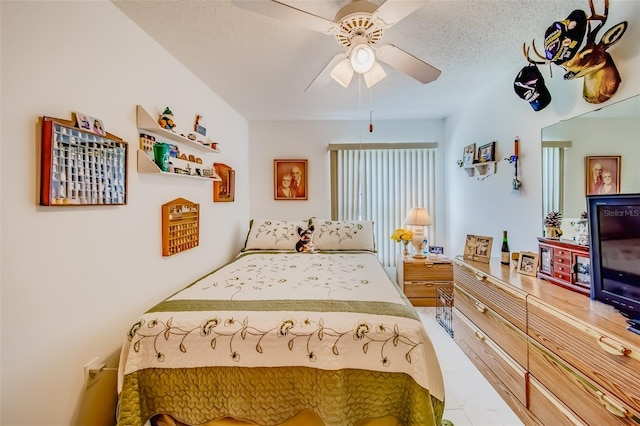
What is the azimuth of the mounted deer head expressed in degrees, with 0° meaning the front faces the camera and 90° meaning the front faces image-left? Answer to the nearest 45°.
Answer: approximately 45°

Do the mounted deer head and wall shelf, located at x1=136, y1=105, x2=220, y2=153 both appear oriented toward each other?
yes

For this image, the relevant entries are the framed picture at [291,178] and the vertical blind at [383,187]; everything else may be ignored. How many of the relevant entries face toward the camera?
2

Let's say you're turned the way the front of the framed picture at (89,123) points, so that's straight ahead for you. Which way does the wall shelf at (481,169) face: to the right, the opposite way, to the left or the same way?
the opposite way

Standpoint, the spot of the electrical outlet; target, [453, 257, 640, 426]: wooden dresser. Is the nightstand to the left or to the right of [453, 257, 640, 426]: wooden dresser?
left

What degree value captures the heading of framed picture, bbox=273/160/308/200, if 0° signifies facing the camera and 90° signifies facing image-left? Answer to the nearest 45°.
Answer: approximately 0°

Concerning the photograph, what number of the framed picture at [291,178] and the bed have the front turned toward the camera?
2
